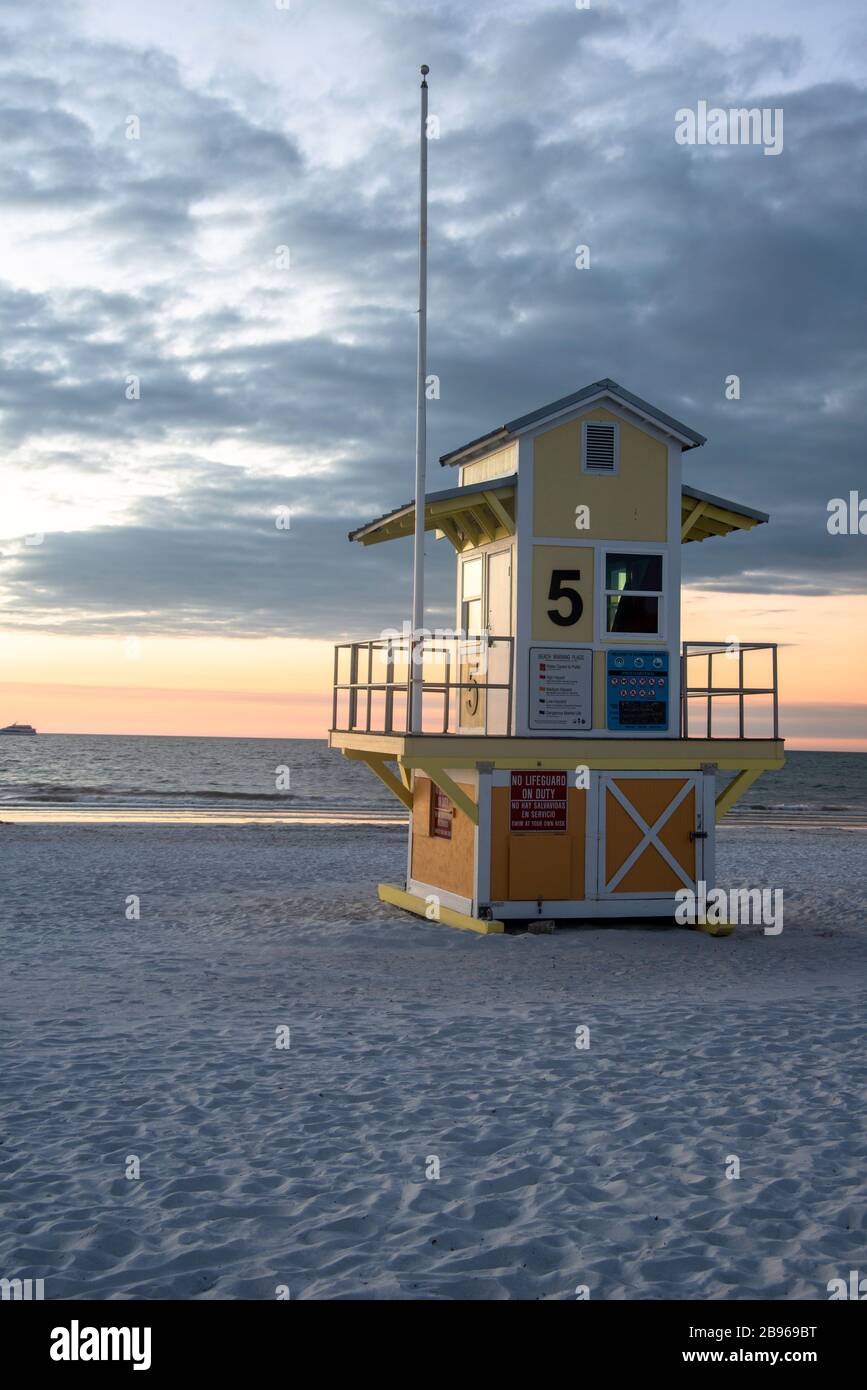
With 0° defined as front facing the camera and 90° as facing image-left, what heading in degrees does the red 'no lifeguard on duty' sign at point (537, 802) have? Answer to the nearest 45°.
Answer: approximately 0°
